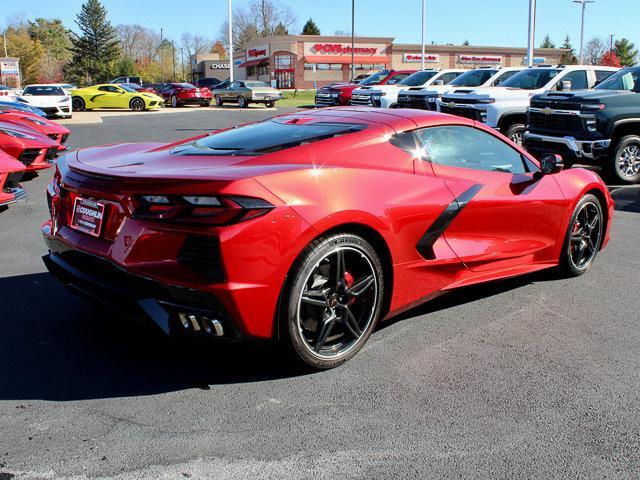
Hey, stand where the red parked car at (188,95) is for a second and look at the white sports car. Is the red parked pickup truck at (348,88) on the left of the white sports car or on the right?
left

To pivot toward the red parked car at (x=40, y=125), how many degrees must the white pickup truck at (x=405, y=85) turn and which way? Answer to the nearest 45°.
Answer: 0° — it already faces it

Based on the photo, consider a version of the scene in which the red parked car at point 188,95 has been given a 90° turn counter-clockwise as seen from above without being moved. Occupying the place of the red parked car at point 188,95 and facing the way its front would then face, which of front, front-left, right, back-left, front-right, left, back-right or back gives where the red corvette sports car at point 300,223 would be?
front-left

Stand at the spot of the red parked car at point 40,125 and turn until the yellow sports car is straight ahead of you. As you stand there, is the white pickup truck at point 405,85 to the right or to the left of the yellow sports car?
right

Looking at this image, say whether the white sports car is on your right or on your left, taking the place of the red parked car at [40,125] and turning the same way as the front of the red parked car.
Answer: on your left

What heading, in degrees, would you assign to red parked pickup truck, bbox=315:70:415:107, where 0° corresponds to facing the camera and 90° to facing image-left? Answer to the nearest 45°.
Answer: approximately 45°

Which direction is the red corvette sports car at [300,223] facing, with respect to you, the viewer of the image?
facing away from the viewer and to the right of the viewer

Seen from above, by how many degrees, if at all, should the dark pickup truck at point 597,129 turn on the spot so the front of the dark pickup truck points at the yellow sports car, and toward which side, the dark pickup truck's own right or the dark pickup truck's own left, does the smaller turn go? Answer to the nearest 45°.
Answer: approximately 90° to the dark pickup truck's own right

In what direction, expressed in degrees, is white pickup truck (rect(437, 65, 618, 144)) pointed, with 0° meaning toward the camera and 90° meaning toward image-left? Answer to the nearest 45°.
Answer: approximately 45°

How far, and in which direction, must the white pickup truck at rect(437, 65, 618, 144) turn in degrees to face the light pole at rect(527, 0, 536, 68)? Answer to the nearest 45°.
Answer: approximately 135° to its right
